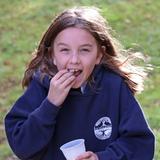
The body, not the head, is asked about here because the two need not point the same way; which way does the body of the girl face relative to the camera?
toward the camera
